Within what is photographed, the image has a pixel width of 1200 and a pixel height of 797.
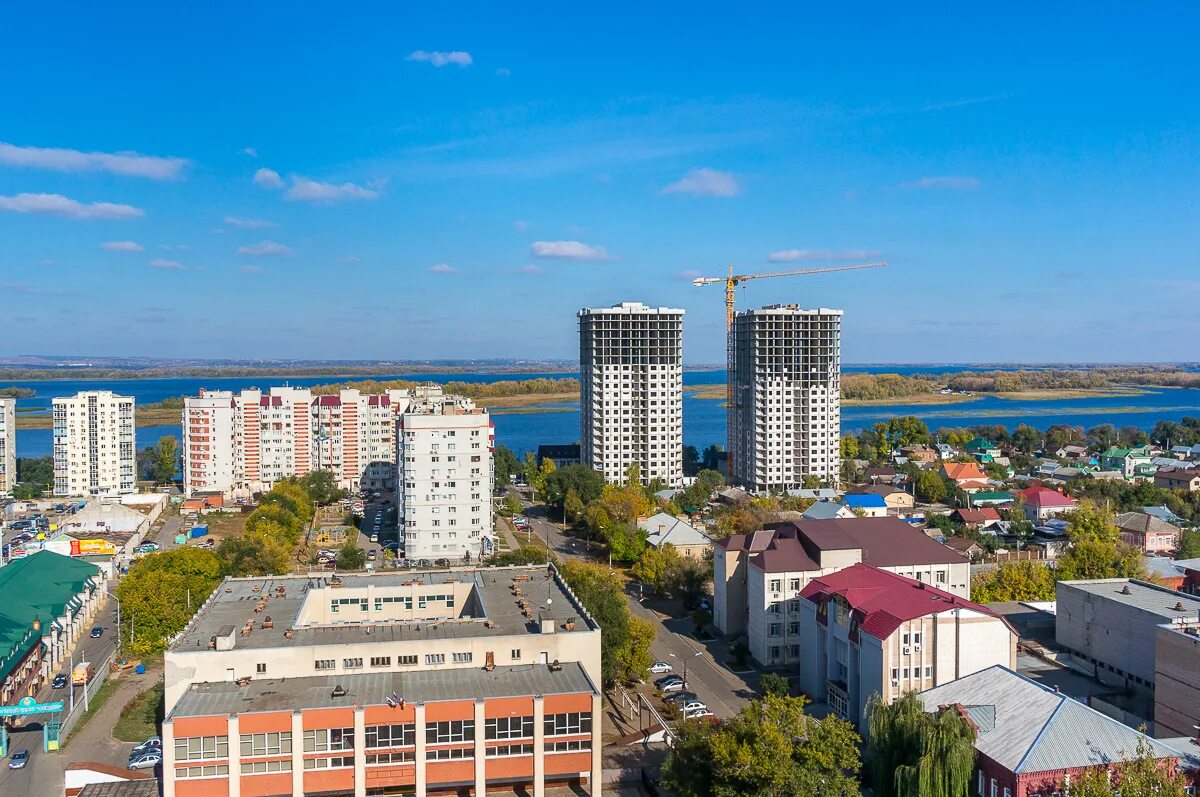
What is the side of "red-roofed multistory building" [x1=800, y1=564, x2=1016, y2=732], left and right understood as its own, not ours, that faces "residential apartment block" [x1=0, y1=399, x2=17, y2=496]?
right

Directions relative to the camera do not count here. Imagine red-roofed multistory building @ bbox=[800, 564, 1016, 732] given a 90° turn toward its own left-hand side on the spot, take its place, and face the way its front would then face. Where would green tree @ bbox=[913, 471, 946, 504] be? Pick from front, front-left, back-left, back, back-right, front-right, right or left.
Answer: back-left

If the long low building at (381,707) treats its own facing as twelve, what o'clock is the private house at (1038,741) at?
The private house is roughly at 10 o'clock from the long low building.

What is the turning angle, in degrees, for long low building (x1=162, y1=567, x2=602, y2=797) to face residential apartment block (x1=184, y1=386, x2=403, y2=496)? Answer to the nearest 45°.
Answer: approximately 180°

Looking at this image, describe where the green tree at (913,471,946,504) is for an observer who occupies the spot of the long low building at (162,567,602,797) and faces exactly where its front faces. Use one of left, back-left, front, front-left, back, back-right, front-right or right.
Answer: back-left

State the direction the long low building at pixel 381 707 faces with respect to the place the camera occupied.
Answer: facing the viewer

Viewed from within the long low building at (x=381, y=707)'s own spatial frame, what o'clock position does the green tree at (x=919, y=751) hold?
The green tree is roughly at 10 o'clock from the long low building.

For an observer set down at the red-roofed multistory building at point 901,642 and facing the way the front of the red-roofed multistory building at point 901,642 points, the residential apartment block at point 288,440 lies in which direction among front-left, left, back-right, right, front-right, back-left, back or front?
right

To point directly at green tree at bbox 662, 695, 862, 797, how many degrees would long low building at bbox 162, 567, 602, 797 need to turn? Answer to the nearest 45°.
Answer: approximately 45° to its left

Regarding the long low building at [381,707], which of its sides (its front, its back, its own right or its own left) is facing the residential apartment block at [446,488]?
back

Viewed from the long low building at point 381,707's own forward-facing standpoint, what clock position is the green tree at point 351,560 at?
The green tree is roughly at 6 o'clock from the long low building.

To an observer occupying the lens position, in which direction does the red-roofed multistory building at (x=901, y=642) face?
facing the viewer and to the left of the viewer

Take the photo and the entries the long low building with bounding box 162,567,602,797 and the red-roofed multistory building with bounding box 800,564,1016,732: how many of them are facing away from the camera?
0

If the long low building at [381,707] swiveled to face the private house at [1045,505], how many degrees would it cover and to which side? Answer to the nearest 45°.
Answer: approximately 135° to its left
